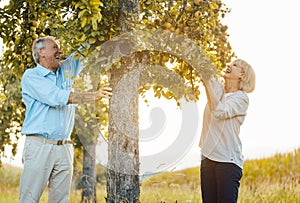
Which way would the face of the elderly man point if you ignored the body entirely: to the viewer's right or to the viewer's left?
to the viewer's right

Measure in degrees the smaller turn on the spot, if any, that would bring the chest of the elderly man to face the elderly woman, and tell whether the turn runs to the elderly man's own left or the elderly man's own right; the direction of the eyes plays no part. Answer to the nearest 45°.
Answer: approximately 45° to the elderly man's own left

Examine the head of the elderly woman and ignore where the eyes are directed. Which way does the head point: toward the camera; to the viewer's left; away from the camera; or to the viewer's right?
to the viewer's left

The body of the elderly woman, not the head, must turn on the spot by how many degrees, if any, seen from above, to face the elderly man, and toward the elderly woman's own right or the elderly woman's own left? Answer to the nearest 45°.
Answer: approximately 45° to the elderly woman's own right

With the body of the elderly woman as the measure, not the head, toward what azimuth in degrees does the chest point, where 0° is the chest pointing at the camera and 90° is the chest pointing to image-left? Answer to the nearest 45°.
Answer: approximately 45°
